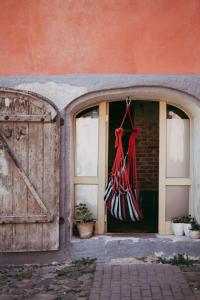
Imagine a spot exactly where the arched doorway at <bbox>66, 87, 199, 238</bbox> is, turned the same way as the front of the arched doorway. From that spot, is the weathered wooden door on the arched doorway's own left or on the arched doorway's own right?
on the arched doorway's own right

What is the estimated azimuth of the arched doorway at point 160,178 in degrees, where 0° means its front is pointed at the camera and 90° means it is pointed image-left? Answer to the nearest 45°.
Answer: approximately 0°
